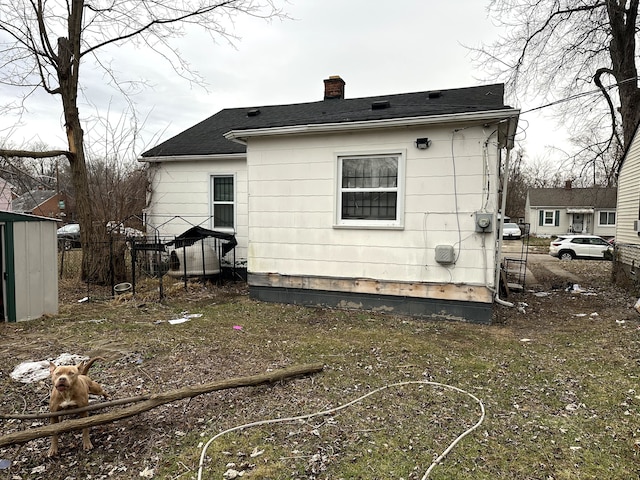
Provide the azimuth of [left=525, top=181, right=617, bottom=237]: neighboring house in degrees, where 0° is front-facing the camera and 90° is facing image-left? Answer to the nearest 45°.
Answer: approximately 0°

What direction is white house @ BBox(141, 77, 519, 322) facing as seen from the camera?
away from the camera

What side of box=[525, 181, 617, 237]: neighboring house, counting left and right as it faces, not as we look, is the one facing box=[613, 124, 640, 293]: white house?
front

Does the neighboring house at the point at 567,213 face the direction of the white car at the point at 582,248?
yes

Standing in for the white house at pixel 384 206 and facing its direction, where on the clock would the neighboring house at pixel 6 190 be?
The neighboring house is roughly at 10 o'clock from the white house.

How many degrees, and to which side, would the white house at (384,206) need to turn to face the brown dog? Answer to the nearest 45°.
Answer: approximately 135° to its left

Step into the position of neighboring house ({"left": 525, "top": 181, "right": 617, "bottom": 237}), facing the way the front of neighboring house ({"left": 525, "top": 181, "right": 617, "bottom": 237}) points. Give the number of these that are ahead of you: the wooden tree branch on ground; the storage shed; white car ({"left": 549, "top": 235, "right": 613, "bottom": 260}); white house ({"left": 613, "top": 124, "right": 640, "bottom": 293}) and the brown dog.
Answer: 5

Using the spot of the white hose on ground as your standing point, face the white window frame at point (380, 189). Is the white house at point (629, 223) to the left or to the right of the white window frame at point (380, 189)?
right

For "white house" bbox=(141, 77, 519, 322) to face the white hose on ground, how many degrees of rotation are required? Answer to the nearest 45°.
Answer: approximately 180°

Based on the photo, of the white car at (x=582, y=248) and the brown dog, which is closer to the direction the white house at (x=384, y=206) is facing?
the white car

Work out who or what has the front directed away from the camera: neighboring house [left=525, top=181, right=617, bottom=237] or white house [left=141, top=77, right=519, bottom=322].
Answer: the white house

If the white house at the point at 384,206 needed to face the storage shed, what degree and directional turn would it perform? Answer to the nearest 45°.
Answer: approximately 90° to its left

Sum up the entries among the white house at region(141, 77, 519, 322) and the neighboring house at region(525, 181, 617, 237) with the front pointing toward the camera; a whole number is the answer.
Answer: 1

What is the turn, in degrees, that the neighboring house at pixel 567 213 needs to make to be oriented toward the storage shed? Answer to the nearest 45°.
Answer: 0° — it already faces it

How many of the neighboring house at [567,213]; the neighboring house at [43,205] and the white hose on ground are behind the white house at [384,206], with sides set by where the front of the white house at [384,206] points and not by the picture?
1

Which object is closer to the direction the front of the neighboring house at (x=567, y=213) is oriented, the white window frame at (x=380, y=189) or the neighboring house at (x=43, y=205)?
the white window frame
